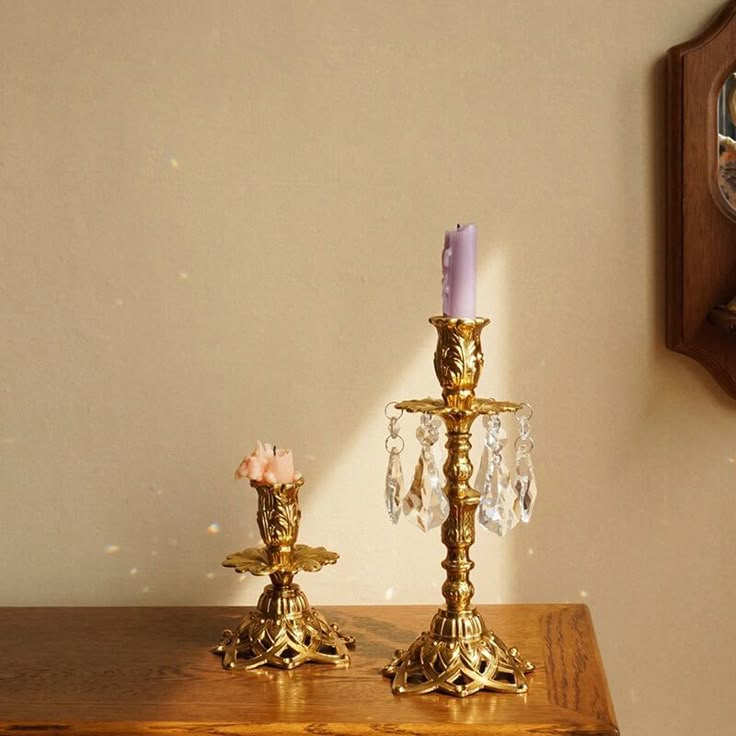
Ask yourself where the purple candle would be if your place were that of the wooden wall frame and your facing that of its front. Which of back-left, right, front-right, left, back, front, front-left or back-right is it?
front-right

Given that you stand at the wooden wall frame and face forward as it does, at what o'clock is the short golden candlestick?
The short golden candlestick is roughly at 2 o'clock from the wooden wall frame.

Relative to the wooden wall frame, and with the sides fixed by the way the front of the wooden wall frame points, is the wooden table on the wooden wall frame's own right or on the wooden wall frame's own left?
on the wooden wall frame's own right

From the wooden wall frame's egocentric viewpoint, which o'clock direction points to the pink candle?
The pink candle is roughly at 2 o'clock from the wooden wall frame.

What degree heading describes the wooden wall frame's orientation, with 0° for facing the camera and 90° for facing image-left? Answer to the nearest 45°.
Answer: approximately 0°
